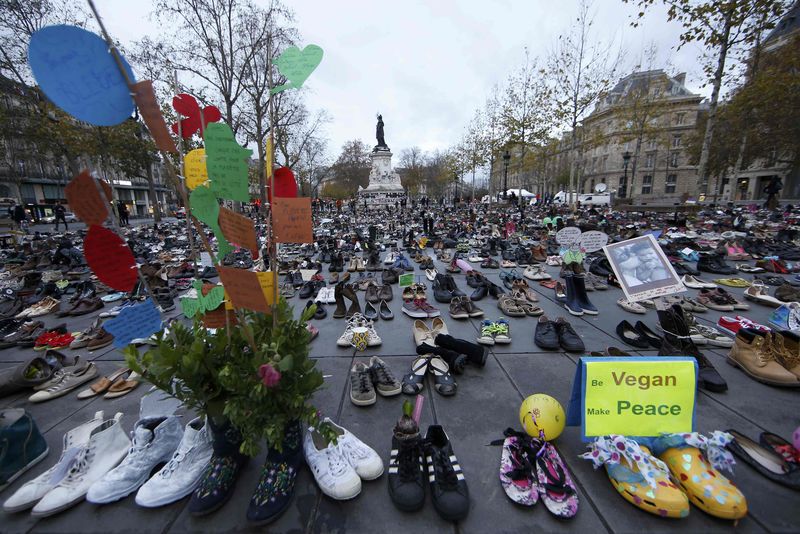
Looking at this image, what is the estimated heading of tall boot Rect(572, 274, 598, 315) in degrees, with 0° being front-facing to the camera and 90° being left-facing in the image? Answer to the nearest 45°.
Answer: approximately 315°

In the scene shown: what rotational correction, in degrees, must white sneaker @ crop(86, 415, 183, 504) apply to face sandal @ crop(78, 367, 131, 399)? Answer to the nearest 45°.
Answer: approximately 135° to its right

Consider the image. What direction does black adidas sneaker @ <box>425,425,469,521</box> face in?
toward the camera

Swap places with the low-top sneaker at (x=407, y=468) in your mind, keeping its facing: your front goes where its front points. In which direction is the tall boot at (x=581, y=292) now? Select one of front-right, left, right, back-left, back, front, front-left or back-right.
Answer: back-left

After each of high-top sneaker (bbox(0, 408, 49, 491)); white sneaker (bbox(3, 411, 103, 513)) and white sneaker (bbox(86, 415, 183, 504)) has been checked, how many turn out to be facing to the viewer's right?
0

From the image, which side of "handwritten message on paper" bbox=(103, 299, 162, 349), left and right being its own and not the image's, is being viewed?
front

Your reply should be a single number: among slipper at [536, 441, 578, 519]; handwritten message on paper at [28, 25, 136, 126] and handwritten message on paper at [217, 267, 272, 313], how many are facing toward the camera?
3

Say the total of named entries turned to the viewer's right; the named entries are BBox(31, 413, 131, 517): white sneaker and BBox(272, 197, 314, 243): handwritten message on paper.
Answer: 0

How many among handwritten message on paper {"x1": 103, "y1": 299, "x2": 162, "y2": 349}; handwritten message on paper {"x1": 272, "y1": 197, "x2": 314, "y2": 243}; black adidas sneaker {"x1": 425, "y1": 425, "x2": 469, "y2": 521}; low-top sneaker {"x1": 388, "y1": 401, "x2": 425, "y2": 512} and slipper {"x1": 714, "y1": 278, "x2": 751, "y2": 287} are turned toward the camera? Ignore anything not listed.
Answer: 4

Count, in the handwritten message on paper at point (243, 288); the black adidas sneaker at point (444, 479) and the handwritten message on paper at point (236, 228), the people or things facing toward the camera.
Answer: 3

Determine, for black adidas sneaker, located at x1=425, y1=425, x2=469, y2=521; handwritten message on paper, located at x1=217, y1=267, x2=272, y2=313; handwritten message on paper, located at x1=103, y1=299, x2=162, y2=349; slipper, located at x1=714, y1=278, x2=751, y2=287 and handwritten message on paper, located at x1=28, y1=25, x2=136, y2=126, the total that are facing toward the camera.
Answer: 4

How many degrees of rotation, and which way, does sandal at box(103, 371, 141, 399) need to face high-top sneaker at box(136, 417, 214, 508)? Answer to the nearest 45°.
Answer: approximately 45° to its left
